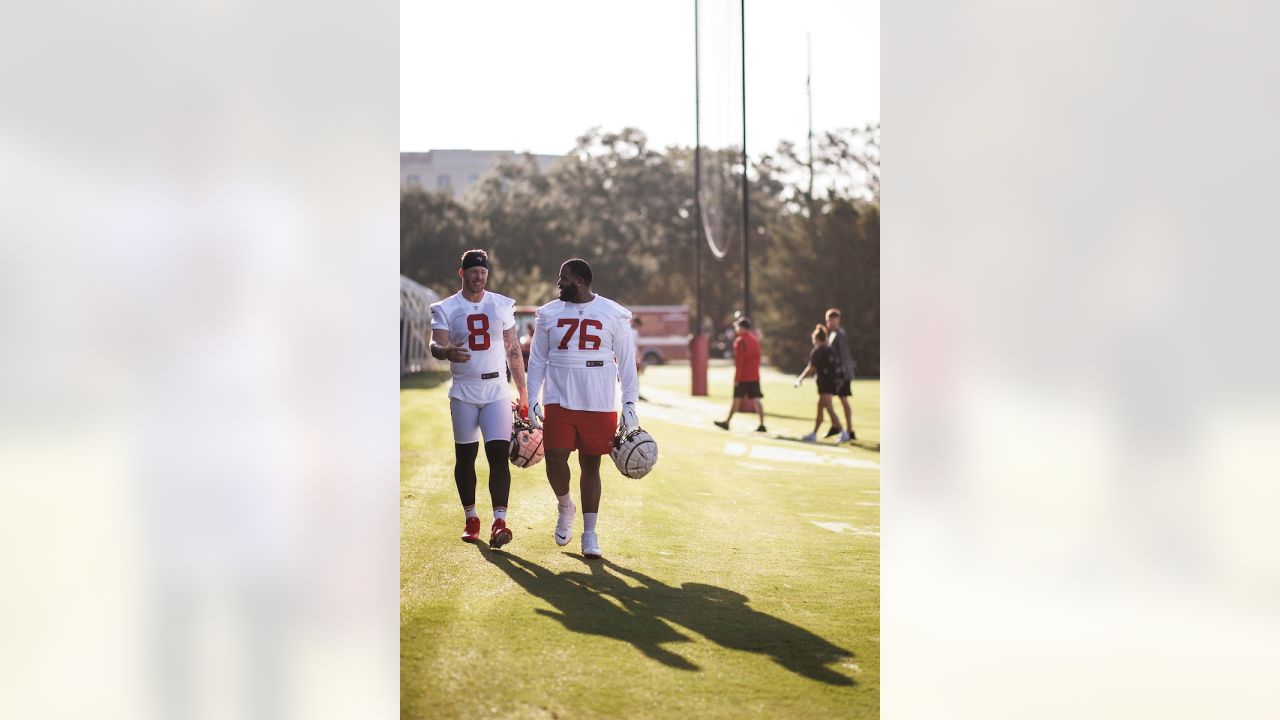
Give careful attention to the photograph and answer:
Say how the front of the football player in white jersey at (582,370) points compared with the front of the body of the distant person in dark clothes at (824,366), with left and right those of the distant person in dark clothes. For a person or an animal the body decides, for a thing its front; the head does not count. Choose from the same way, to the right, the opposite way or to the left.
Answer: to the left

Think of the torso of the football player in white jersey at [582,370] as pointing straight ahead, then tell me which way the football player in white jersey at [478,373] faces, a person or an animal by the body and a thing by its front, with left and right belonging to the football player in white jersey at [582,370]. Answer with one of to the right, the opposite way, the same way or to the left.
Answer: the same way

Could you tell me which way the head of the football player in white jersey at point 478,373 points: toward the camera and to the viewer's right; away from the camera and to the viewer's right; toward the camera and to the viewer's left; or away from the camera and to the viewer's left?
toward the camera and to the viewer's right

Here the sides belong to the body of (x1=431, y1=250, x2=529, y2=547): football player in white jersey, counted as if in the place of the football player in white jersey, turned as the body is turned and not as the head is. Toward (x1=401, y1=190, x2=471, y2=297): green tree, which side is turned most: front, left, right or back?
back

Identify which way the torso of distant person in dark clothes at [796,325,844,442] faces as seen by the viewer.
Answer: to the viewer's left

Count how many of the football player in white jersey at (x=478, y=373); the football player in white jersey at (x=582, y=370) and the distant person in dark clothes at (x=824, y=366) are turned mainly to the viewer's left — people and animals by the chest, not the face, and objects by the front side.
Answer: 1

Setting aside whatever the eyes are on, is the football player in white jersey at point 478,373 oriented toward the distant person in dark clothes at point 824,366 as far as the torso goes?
no

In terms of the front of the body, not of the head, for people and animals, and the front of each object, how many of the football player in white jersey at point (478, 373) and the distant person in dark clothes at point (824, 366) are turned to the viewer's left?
1

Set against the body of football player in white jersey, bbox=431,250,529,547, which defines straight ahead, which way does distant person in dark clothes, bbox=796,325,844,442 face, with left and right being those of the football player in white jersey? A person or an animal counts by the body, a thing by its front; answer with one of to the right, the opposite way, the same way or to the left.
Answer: to the right

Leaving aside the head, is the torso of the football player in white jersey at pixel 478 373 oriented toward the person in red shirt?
no

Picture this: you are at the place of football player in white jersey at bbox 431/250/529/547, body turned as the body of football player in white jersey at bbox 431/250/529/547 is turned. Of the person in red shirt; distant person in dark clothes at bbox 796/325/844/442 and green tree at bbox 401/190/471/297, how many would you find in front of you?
0

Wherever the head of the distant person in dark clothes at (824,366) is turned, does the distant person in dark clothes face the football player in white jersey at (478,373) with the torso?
no

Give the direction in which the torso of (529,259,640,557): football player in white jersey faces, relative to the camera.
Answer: toward the camera

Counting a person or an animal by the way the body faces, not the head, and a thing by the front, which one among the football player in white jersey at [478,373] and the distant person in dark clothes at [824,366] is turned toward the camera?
the football player in white jersey

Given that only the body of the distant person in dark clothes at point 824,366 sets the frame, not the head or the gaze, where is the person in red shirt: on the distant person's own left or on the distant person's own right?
on the distant person's own right

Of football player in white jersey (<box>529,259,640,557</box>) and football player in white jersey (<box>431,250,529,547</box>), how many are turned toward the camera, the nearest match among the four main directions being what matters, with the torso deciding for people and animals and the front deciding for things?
2
